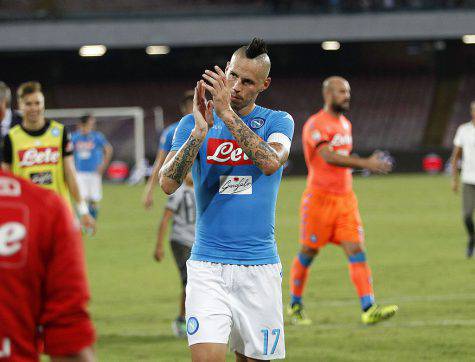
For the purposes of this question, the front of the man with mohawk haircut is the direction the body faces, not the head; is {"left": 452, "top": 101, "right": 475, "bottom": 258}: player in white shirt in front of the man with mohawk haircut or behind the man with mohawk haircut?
behind

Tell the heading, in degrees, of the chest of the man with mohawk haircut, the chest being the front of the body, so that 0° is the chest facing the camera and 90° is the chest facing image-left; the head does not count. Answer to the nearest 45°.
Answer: approximately 0°

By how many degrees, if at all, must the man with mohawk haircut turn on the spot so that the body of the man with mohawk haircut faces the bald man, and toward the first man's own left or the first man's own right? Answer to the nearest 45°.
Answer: approximately 180°

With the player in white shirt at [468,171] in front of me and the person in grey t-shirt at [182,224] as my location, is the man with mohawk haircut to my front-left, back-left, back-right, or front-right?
back-right

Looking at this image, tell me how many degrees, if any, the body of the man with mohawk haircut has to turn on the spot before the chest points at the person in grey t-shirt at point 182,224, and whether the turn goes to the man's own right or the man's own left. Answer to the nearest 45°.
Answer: approximately 180°

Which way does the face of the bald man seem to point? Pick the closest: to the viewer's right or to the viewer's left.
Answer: to the viewer's right
